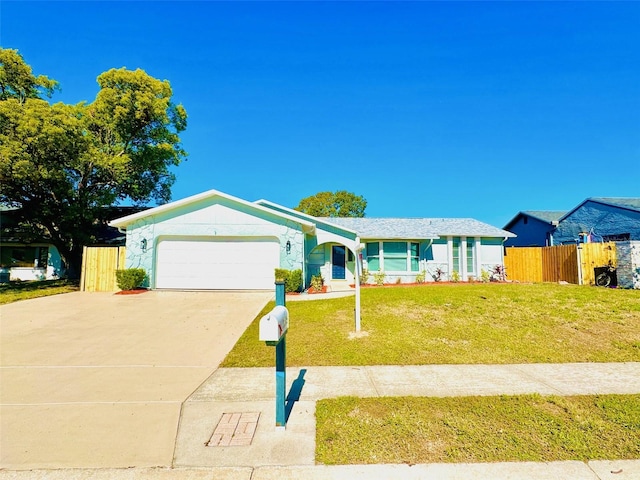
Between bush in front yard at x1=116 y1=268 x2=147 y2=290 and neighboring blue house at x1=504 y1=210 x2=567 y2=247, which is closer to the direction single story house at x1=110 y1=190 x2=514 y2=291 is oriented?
the bush in front yard

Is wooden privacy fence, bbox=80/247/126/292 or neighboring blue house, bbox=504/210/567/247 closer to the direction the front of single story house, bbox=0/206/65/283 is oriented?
the wooden privacy fence

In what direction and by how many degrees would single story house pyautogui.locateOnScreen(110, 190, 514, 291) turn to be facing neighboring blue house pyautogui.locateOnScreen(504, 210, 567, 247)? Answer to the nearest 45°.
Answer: approximately 135° to its left

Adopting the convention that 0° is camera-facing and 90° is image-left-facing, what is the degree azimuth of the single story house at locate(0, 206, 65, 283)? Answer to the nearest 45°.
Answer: approximately 0°

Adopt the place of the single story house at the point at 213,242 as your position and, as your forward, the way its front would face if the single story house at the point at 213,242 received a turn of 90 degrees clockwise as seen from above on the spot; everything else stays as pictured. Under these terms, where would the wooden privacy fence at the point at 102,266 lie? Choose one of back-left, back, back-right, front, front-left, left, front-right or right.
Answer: front

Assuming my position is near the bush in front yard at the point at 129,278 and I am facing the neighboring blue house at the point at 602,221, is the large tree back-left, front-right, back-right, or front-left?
back-left

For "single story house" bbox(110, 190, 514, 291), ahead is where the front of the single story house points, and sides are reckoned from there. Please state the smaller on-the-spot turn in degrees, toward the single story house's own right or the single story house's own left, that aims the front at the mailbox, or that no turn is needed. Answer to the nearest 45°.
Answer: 0° — it already faces it

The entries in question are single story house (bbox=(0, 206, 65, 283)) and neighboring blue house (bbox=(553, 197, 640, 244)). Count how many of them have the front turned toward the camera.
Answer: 2

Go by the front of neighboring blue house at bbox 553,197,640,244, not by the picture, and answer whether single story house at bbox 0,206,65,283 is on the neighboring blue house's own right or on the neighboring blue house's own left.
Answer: on the neighboring blue house's own right
